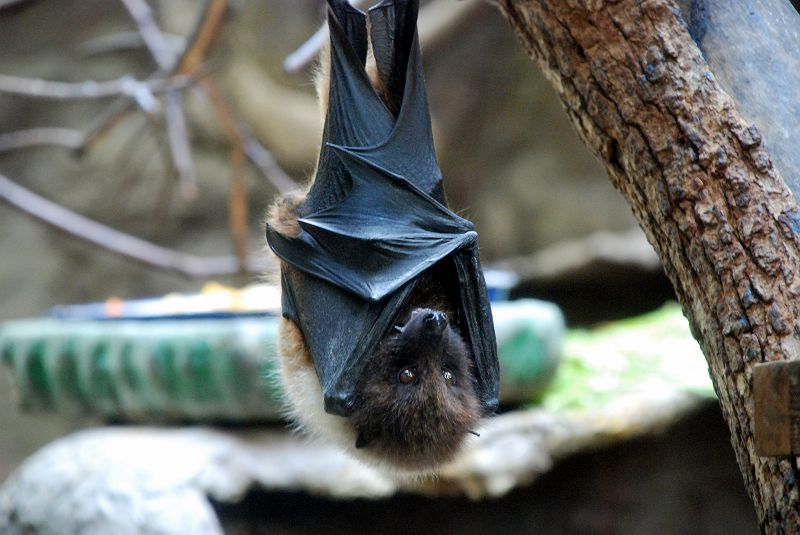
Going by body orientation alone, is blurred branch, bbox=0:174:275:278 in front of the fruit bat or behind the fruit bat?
behind

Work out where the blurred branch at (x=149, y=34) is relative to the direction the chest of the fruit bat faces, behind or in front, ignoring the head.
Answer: behind

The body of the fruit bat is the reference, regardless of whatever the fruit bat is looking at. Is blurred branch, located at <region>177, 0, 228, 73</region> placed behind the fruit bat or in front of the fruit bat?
behind

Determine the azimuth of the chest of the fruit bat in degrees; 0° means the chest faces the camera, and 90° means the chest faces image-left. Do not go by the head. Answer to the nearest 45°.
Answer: approximately 315°
